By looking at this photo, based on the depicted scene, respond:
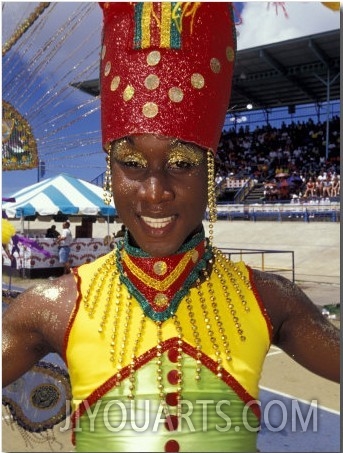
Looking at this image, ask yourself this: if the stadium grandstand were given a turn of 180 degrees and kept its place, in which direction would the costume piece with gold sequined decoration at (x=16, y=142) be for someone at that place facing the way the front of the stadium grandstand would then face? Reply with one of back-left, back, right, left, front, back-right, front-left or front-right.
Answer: back-right

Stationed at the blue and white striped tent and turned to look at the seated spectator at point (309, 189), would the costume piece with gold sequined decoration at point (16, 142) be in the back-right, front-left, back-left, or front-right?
back-right

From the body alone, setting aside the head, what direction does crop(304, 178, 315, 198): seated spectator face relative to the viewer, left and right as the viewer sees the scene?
facing the viewer and to the left of the viewer

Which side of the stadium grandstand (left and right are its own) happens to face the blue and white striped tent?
front

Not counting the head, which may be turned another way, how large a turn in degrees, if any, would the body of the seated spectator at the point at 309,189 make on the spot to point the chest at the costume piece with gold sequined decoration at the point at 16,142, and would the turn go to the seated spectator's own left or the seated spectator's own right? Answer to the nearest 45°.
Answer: approximately 45° to the seated spectator's own left

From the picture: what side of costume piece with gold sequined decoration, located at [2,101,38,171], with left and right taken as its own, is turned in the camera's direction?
front

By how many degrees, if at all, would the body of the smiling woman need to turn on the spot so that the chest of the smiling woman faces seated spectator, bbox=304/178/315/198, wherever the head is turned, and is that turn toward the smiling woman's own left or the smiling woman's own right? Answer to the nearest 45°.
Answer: approximately 180°

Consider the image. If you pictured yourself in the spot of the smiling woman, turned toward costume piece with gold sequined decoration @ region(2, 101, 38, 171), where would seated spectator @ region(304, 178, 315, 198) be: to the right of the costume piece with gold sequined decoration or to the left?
right

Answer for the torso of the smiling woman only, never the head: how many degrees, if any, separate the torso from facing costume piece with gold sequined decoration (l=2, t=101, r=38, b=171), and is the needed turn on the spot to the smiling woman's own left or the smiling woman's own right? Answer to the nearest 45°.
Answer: approximately 135° to the smiling woman's own right

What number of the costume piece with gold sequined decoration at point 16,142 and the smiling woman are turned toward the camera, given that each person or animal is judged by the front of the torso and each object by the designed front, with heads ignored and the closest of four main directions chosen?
2

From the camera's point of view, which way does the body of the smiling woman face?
toward the camera
